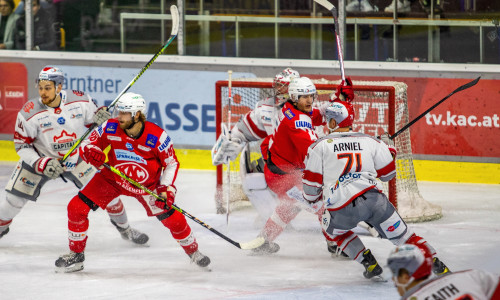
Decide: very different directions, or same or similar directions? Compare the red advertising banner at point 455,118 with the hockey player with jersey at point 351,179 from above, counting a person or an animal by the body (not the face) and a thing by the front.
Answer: very different directions

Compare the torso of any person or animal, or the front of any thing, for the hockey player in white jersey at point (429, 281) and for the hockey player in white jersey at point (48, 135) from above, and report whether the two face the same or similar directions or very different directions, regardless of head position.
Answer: very different directions

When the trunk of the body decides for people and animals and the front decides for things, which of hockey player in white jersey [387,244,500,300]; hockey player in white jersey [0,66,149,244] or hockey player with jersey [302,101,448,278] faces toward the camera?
hockey player in white jersey [0,66,149,244]

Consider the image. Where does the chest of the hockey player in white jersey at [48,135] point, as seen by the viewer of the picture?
toward the camera

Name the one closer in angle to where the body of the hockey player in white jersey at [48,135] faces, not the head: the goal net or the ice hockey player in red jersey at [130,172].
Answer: the ice hockey player in red jersey

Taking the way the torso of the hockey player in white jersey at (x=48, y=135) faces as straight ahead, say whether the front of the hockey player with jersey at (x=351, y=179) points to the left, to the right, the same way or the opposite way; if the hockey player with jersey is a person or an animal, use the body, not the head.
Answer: the opposite way

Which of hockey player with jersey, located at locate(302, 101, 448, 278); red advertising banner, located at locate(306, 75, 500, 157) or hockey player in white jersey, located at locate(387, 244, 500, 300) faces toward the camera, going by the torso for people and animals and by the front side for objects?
the red advertising banner

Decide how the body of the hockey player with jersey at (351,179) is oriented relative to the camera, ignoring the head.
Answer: away from the camera

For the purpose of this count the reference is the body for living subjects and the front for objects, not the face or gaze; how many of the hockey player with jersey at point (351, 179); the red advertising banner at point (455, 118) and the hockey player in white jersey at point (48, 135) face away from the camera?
1

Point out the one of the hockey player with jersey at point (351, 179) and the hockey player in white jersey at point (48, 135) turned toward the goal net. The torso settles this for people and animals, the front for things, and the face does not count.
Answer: the hockey player with jersey

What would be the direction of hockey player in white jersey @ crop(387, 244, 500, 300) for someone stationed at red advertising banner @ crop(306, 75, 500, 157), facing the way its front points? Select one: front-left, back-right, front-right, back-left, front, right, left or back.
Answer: front

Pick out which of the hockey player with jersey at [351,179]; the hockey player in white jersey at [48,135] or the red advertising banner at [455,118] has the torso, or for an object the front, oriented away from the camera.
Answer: the hockey player with jersey

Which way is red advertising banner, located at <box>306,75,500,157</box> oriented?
toward the camera

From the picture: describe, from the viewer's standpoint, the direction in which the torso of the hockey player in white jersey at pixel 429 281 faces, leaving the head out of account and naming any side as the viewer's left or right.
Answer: facing away from the viewer and to the left of the viewer

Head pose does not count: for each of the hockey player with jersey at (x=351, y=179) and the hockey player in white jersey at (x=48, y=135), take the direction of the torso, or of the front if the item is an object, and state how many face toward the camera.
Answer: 1

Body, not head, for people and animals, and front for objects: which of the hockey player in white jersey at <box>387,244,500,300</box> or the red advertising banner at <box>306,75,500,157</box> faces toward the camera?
the red advertising banner

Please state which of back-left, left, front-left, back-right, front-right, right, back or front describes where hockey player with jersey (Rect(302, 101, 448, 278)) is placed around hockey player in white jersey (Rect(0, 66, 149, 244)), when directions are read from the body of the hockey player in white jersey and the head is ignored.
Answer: front-left

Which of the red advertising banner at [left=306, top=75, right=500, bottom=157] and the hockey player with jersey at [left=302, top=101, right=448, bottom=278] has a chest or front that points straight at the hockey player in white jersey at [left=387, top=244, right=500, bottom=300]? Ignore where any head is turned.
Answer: the red advertising banner

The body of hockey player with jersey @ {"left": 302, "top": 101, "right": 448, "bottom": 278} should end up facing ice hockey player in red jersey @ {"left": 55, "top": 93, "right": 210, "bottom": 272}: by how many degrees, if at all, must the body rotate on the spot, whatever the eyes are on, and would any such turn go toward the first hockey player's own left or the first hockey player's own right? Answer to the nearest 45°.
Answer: approximately 90° to the first hockey player's own left
